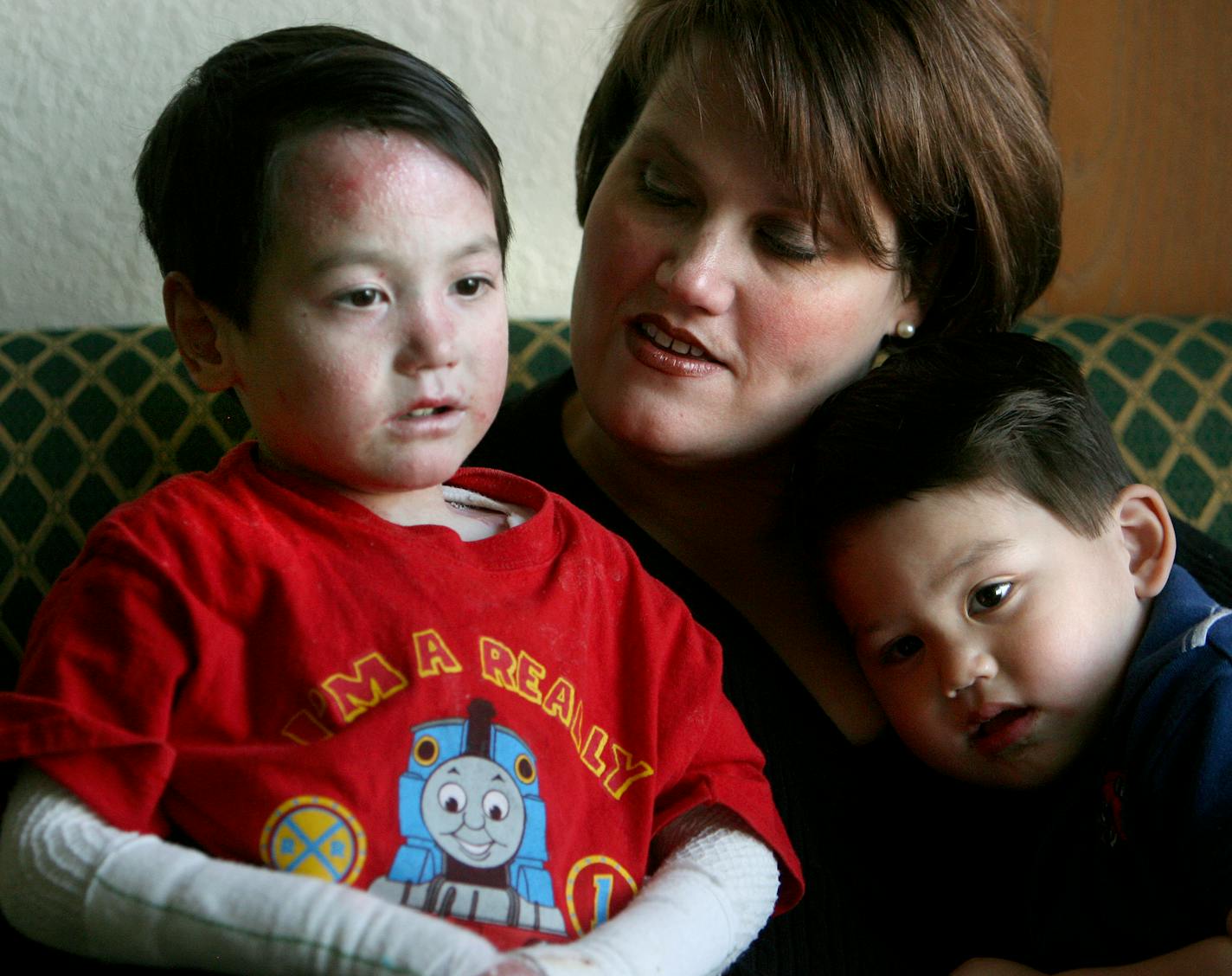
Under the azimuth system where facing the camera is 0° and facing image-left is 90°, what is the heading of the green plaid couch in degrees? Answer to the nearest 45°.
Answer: approximately 0°
